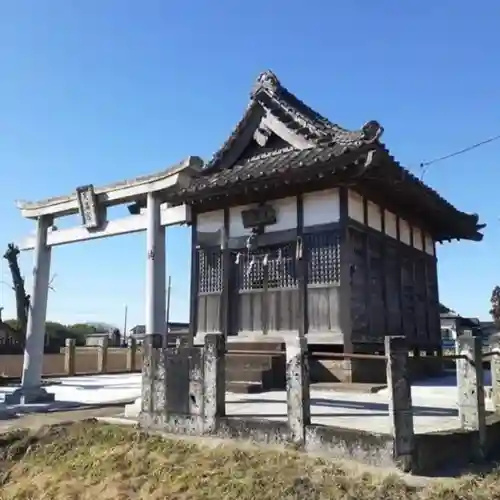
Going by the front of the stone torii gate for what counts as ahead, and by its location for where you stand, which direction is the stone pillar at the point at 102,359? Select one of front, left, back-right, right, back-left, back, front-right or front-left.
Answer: back-right

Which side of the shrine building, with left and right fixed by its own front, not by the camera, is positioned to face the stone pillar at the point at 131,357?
right

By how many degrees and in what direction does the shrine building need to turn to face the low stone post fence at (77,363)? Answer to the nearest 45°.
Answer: approximately 90° to its right

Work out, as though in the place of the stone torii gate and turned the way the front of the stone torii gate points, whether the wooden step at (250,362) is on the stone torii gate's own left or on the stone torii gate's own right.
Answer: on the stone torii gate's own left

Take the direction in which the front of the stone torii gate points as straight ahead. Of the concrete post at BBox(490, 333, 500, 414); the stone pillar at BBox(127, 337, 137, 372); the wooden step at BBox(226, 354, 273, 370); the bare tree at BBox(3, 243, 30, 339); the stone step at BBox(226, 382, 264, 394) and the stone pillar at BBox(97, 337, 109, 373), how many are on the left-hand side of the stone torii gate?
3

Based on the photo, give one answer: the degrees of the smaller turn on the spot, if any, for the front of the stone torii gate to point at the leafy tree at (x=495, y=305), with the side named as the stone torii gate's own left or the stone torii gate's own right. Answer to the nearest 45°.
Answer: approximately 135° to the stone torii gate's own left

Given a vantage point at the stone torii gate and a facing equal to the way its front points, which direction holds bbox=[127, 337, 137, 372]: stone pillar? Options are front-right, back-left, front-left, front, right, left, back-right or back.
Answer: back-right

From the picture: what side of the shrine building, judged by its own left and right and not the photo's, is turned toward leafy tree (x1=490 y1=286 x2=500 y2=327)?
back

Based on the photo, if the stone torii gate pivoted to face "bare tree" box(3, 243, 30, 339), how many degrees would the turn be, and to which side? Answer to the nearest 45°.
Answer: approximately 135° to its right

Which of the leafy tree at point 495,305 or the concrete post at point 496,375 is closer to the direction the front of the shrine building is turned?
the concrete post
